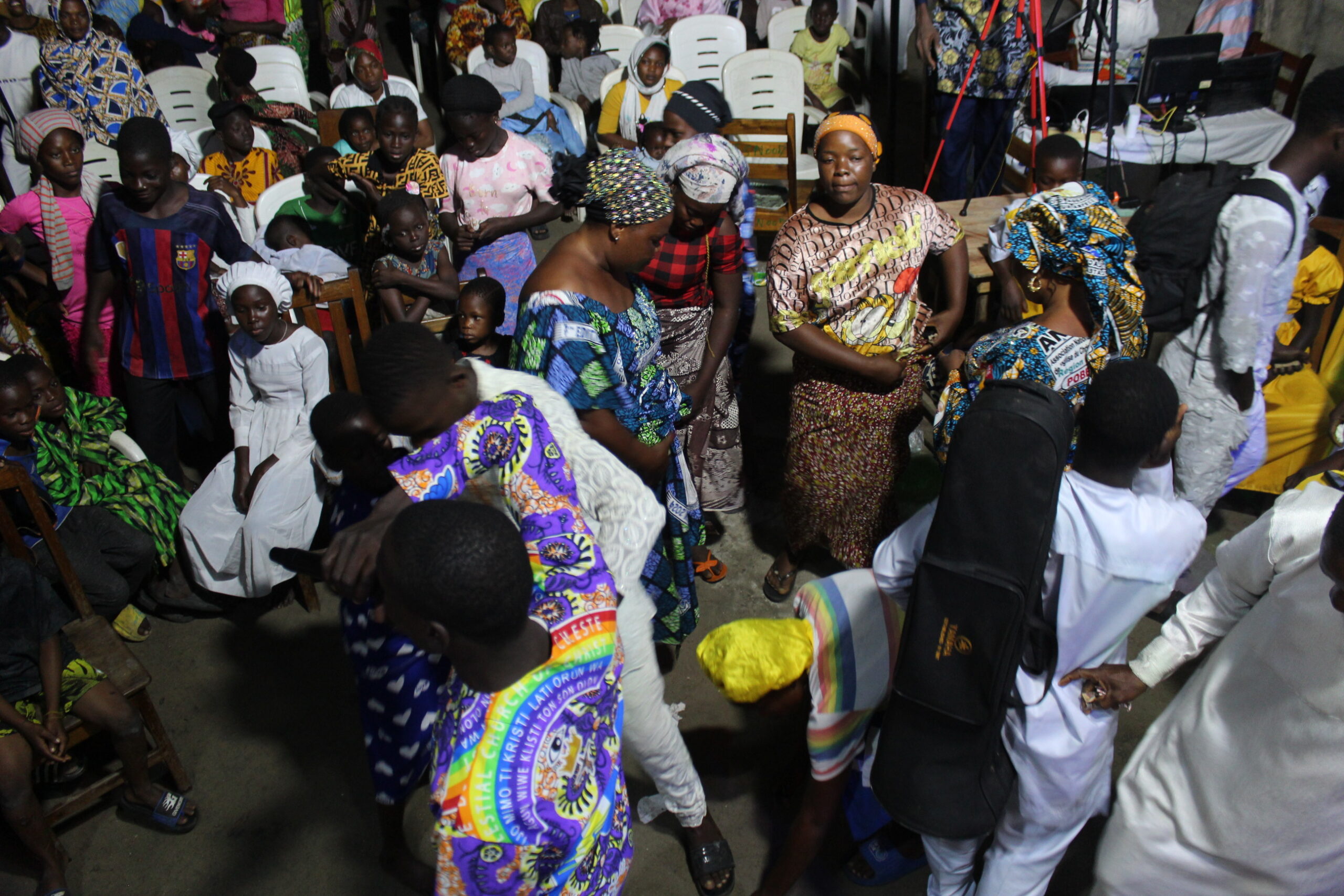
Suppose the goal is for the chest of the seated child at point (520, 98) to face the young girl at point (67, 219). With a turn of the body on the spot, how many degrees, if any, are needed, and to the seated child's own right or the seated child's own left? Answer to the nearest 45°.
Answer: approximately 90° to the seated child's own right

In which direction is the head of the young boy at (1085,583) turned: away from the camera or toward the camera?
away from the camera

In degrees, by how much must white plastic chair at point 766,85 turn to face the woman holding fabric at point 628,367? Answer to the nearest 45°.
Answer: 0° — it already faces them

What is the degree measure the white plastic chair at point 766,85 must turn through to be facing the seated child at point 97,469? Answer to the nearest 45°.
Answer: approximately 45° to its right

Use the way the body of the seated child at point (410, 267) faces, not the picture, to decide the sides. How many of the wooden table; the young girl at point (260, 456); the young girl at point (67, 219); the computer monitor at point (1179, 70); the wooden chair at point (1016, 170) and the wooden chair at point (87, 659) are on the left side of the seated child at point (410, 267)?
3

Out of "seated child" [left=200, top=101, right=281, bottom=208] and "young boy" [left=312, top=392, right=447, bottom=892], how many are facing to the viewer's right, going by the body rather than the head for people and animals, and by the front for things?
1

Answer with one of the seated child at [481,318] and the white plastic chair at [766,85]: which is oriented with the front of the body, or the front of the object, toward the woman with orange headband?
the white plastic chair

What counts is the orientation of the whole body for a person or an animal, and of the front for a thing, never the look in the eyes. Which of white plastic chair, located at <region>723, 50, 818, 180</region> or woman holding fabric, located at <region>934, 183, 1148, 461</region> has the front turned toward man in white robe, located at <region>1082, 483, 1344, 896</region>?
the white plastic chair

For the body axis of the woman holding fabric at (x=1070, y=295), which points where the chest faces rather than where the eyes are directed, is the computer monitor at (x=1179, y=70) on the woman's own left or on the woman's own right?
on the woman's own right

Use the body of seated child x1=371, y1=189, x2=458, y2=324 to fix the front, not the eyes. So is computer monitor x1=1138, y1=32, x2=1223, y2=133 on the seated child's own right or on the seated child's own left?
on the seated child's own left

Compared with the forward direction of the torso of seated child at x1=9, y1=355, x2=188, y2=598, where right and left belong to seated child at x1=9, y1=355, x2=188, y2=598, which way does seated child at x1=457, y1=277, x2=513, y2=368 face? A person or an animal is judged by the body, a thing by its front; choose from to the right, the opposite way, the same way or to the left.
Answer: to the right
